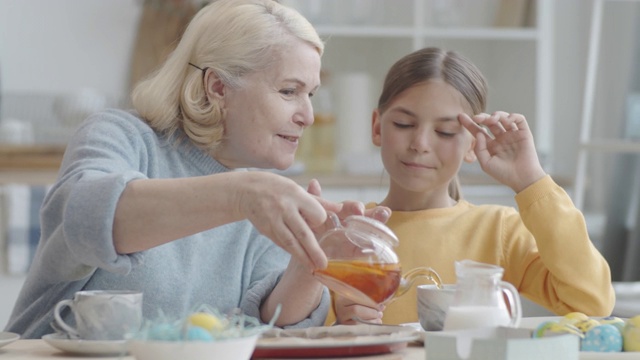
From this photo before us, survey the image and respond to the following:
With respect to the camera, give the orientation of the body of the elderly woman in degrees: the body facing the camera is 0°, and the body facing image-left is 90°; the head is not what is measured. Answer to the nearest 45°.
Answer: approximately 315°

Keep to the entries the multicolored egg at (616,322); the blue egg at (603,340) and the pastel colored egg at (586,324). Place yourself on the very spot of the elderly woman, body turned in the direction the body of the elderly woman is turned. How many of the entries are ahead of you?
3

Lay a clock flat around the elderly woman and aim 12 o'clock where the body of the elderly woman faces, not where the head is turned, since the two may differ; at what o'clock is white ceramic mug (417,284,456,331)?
The white ceramic mug is roughly at 12 o'clock from the elderly woman.

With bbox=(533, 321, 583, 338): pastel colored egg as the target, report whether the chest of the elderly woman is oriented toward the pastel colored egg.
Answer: yes

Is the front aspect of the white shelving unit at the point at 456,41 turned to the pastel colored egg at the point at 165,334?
yes

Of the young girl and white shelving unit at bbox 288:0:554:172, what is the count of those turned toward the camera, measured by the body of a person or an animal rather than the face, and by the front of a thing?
2

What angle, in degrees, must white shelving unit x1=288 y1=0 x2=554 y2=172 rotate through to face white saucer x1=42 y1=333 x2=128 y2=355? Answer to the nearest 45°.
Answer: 0° — it already faces it

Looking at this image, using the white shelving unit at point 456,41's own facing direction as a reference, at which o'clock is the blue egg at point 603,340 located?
The blue egg is roughly at 12 o'clock from the white shelving unit.
